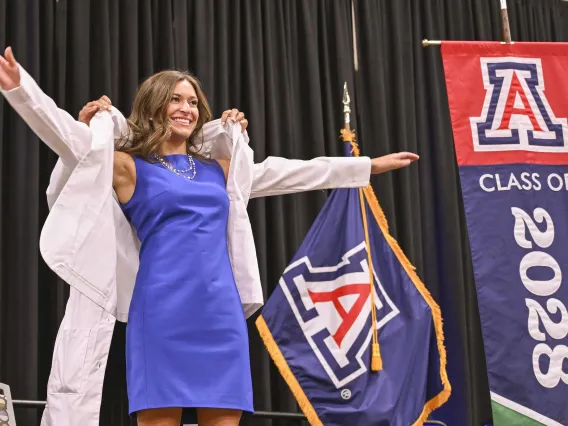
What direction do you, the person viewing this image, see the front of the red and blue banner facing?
facing the viewer

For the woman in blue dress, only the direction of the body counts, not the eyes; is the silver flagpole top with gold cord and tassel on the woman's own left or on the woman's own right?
on the woman's own left

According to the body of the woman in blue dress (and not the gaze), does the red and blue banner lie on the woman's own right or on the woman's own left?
on the woman's own left

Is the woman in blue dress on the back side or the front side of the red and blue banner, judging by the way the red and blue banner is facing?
on the front side

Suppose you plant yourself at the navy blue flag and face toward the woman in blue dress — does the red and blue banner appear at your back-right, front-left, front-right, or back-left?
back-left

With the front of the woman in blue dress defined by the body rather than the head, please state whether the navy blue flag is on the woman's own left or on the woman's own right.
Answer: on the woman's own left

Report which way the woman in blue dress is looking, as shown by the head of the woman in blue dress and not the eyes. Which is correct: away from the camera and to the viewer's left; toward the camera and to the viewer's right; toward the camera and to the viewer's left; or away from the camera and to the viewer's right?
toward the camera and to the viewer's right

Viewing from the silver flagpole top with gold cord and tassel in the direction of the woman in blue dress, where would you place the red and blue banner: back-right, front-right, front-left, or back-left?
back-left

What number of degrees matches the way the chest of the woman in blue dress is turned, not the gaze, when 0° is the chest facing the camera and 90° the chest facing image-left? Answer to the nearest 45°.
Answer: approximately 315°

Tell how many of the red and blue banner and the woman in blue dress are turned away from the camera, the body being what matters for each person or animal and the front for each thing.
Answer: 0

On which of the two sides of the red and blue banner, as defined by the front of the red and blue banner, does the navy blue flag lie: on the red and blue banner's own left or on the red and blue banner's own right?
on the red and blue banner's own right

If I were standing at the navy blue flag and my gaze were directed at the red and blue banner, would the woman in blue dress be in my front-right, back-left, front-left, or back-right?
back-right
